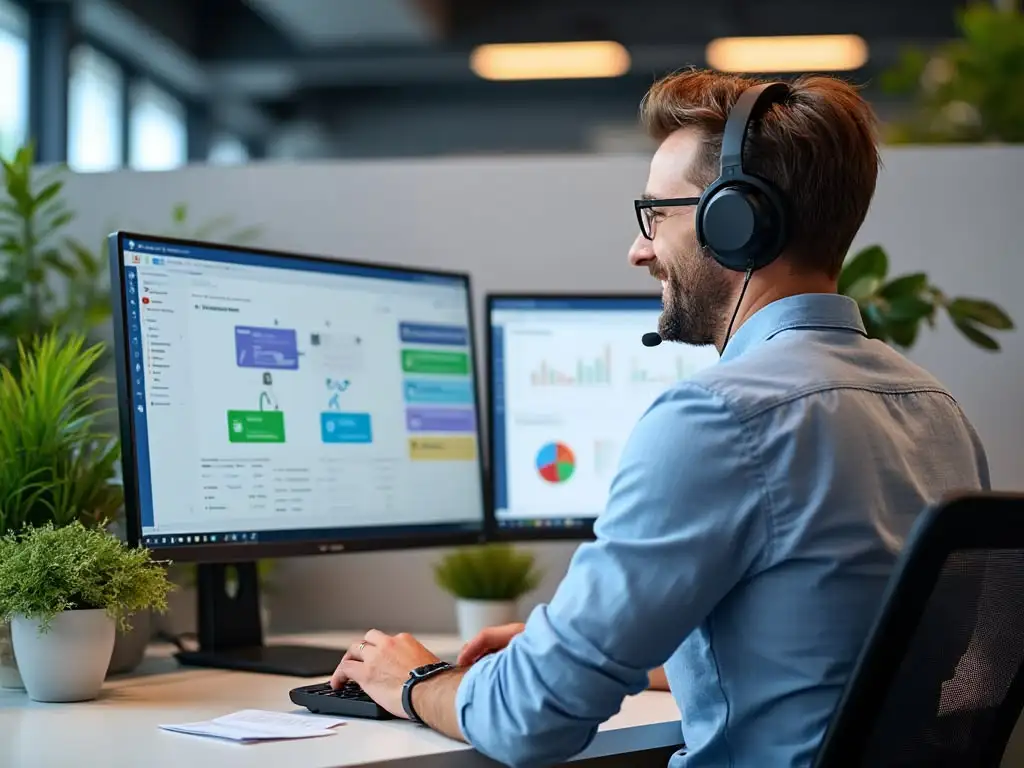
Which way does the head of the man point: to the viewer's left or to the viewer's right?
to the viewer's left

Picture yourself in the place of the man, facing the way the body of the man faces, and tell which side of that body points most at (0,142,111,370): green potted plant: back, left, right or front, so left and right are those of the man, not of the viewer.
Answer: front

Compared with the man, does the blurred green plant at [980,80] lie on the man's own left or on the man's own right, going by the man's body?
on the man's own right

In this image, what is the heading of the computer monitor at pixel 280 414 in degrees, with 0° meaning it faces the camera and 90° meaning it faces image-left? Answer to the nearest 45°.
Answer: approximately 315°

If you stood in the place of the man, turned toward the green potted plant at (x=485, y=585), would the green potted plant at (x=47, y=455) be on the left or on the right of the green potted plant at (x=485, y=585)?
left

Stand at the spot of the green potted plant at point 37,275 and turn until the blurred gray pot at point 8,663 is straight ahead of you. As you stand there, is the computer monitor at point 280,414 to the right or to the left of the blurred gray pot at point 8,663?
left

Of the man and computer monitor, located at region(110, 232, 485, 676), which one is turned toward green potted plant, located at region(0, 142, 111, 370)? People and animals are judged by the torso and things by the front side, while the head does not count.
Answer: the man

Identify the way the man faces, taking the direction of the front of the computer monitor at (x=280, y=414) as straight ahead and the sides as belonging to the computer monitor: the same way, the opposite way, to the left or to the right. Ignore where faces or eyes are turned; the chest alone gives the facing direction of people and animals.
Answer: the opposite way

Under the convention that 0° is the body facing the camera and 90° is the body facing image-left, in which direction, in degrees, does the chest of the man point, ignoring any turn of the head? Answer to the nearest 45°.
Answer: approximately 135°

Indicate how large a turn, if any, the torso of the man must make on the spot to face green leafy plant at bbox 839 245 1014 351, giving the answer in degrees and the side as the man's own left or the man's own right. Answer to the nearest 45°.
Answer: approximately 45° to the man's own right
